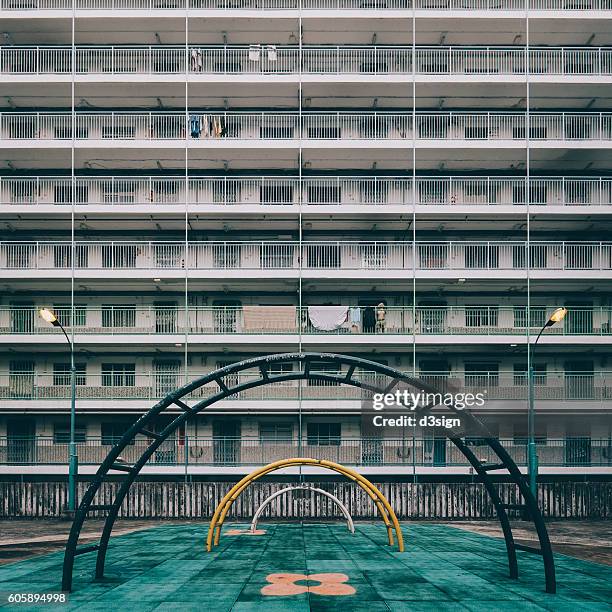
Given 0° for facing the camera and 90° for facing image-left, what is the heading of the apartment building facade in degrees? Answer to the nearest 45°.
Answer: approximately 0°

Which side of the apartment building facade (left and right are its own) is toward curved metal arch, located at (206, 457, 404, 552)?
front

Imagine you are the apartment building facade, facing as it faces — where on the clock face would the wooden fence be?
The wooden fence is roughly at 12 o'clock from the apartment building facade.
